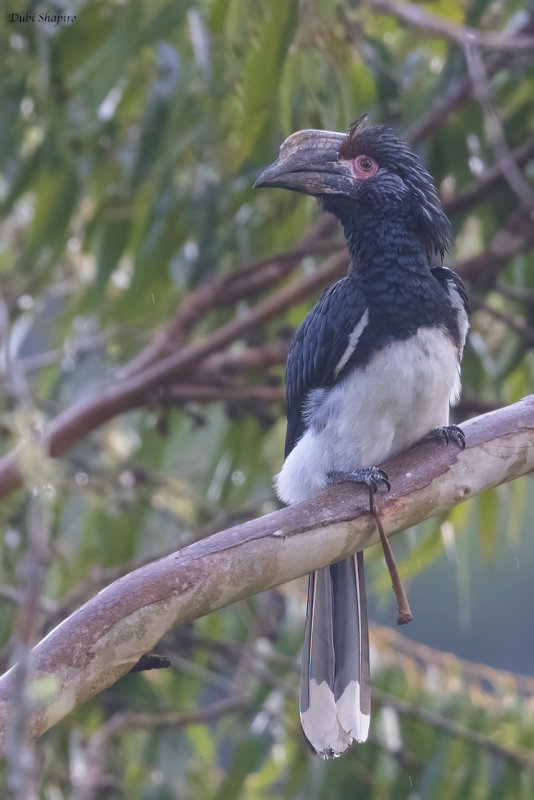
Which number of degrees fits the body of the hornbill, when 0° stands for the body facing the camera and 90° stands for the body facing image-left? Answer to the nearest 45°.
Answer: approximately 315°

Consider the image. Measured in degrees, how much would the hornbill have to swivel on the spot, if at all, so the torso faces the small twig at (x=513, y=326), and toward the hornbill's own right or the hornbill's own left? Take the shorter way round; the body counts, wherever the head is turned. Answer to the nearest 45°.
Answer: approximately 90° to the hornbill's own left

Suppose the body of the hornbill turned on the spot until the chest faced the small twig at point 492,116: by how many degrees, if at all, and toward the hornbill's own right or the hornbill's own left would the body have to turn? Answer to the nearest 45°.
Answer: approximately 90° to the hornbill's own left
